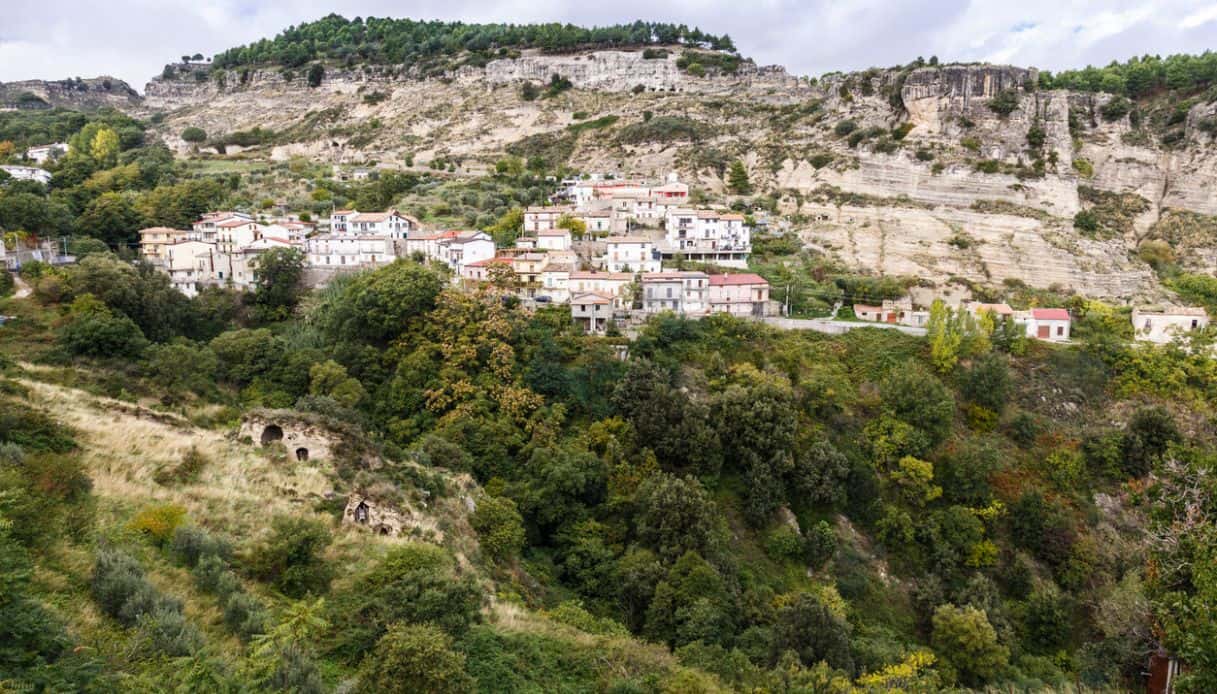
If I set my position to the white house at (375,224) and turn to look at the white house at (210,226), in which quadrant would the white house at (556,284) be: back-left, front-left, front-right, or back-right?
back-left

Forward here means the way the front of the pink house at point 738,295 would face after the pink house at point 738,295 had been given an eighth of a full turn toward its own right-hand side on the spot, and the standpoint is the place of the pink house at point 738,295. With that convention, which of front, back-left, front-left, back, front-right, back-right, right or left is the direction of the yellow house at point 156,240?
front-right

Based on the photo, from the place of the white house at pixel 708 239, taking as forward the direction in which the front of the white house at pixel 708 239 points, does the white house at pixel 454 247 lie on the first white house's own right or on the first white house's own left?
on the first white house's own right

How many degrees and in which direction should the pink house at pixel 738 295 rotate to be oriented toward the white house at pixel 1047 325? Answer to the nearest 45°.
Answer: approximately 90° to its left

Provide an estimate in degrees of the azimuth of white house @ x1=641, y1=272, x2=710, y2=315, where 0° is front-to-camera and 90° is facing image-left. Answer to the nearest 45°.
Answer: approximately 0°

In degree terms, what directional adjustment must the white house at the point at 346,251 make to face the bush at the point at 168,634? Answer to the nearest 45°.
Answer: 0° — it already faces it

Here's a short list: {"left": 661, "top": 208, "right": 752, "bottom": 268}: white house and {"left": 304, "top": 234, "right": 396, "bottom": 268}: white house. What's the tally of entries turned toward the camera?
2

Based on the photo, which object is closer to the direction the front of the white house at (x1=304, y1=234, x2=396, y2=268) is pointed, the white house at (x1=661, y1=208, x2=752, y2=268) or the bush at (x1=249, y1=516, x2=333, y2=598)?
the bush

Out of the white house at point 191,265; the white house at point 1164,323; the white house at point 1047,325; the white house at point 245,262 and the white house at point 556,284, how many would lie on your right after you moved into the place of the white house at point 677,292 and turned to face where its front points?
3

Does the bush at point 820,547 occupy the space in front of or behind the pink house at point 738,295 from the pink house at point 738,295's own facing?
in front

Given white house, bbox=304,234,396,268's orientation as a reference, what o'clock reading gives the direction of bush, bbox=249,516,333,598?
The bush is roughly at 12 o'clock from the white house.

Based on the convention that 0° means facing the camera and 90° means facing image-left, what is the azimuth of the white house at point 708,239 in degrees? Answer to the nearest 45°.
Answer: approximately 0°

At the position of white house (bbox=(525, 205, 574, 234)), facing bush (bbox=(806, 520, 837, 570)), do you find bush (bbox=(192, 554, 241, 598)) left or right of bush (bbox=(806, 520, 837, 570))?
right
